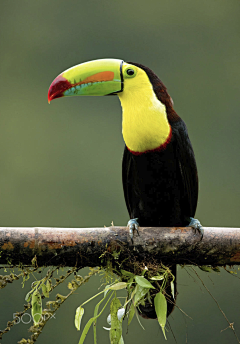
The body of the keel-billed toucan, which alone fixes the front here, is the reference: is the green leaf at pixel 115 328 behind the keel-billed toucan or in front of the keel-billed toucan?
in front

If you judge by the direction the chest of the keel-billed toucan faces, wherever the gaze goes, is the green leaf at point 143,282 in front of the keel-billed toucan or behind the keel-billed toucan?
in front

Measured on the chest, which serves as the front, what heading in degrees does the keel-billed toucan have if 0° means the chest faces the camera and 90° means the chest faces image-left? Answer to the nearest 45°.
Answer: approximately 45°
